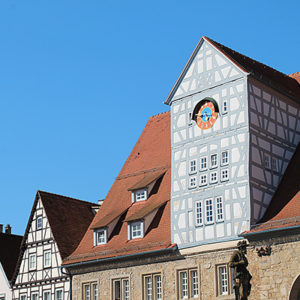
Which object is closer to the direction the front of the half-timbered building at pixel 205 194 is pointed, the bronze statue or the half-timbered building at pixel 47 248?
the bronze statue

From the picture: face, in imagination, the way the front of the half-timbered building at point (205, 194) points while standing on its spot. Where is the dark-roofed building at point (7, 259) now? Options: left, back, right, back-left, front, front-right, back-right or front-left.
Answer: right

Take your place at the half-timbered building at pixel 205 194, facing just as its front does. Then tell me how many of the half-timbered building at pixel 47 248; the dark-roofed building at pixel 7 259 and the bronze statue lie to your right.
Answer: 2

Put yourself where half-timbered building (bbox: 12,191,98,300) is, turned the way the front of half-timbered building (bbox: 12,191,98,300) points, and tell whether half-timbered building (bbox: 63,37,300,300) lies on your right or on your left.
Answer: on your left

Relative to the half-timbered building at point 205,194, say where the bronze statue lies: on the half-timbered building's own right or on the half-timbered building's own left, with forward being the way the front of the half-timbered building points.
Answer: on the half-timbered building's own left

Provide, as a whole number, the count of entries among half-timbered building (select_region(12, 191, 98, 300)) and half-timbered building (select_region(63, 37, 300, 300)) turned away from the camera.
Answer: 0

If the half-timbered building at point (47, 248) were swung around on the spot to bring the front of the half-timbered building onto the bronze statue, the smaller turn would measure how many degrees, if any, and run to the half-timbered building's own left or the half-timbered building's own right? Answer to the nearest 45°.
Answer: approximately 45° to the half-timbered building's own left

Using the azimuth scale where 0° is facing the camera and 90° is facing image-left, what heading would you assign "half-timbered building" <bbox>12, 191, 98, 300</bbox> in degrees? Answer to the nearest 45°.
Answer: approximately 45°

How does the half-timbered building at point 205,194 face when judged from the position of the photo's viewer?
facing the viewer and to the left of the viewer

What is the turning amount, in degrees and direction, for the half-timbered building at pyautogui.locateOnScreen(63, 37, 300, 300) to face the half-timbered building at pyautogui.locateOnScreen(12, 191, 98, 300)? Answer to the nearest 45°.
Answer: approximately 90° to its right

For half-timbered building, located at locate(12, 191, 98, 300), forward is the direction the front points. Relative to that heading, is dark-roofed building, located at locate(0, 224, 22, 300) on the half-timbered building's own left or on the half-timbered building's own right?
on the half-timbered building's own right
